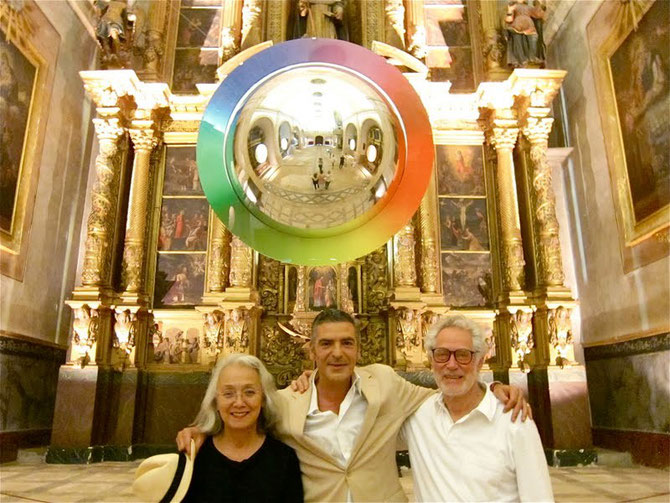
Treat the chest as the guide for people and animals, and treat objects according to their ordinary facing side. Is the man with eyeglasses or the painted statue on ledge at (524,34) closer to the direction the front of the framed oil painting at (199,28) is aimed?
the man with eyeglasses

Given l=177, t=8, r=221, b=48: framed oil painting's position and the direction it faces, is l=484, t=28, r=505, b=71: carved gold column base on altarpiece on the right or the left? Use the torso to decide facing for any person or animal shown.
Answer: on its left

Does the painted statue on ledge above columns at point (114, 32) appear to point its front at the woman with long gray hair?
yes

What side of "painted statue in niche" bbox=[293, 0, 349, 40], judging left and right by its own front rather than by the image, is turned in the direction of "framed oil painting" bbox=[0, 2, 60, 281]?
right

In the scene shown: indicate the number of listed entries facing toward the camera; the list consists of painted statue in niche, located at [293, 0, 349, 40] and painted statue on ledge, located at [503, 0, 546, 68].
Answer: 2

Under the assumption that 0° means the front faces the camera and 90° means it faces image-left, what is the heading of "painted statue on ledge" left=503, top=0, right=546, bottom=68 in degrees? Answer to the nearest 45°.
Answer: approximately 0°

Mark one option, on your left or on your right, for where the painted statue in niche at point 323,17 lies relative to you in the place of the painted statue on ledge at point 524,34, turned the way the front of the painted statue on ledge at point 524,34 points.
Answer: on your right

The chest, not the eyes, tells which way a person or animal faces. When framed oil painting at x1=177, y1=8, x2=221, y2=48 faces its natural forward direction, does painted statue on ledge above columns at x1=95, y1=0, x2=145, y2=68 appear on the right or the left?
on its right
